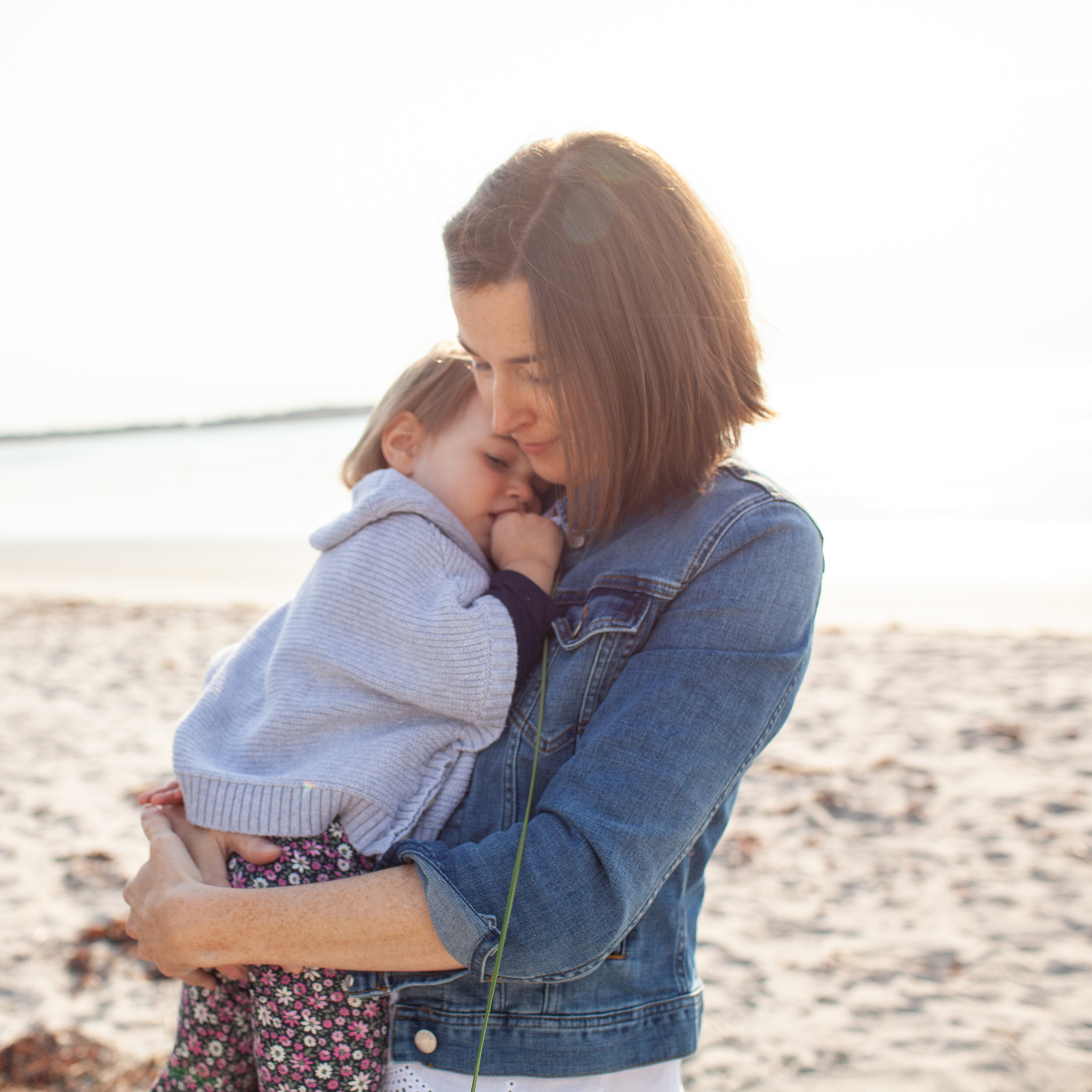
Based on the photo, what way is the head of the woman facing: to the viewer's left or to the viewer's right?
to the viewer's left

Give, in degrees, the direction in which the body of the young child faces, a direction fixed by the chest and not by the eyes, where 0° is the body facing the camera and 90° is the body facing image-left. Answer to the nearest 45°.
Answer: approximately 270°
